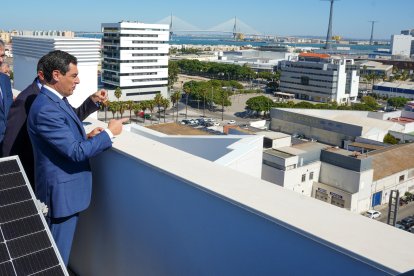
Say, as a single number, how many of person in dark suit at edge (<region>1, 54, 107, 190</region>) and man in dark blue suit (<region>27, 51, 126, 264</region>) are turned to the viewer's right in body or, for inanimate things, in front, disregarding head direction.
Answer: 2

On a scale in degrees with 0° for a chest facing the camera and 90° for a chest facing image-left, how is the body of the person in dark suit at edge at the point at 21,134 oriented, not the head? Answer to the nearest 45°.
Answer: approximately 270°

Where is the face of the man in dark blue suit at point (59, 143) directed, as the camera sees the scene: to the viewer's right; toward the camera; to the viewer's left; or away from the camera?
to the viewer's right

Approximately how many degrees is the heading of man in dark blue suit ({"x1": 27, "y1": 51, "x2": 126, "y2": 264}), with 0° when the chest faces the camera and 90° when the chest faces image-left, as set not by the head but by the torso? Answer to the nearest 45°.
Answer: approximately 270°
